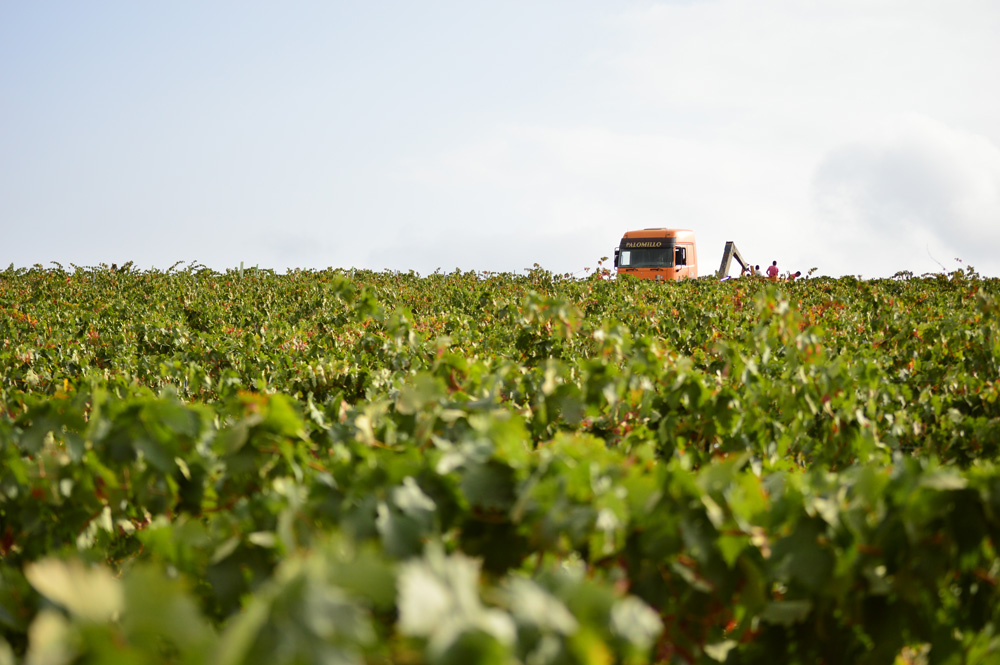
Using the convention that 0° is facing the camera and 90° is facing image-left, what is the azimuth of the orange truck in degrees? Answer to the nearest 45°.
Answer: approximately 45°
